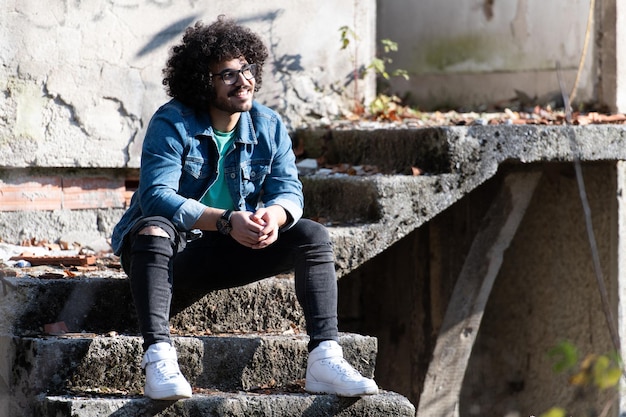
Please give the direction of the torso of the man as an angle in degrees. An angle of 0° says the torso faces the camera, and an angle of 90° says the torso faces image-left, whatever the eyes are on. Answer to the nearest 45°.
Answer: approximately 315°

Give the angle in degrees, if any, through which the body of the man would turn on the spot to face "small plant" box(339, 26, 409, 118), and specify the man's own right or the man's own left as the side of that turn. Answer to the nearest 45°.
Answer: approximately 135° to the man's own left

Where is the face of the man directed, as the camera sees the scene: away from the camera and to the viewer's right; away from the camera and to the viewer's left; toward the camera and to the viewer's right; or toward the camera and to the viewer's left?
toward the camera and to the viewer's right
